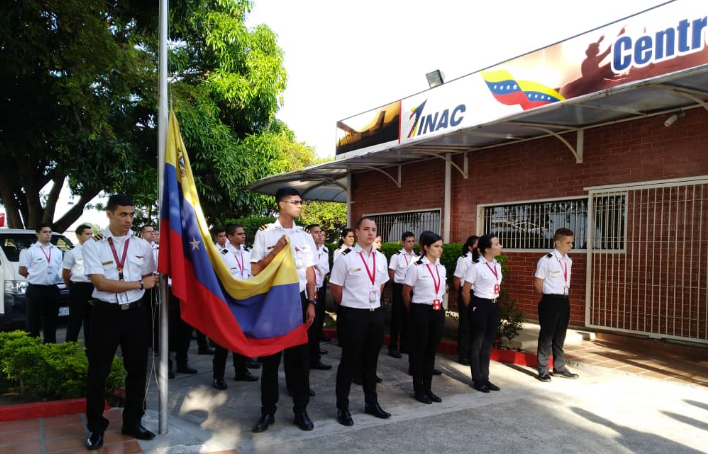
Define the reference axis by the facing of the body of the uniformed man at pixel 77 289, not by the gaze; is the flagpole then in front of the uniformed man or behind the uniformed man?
in front

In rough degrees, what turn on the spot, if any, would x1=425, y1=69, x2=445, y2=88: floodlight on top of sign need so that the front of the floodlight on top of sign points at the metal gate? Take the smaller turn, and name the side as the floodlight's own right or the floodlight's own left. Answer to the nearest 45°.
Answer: approximately 90° to the floodlight's own left

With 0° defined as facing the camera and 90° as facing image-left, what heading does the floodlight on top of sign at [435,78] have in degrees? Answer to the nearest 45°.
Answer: approximately 45°

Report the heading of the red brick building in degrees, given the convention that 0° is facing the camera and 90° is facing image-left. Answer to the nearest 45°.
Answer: approximately 45°

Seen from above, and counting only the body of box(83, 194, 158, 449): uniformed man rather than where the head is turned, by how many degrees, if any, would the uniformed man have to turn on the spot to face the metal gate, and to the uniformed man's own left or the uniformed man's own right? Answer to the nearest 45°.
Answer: approximately 45° to the uniformed man's own left

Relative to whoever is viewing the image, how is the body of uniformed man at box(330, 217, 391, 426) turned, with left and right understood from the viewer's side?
facing the viewer and to the right of the viewer

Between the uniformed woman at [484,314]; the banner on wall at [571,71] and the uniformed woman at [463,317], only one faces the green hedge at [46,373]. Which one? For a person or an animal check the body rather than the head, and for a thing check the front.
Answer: the banner on wall
